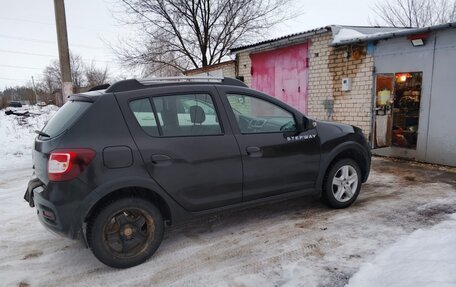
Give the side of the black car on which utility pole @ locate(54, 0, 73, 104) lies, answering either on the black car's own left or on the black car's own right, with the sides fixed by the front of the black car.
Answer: on the black car's own left

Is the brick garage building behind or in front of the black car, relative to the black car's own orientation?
in front

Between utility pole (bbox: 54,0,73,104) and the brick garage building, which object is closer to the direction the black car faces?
the brick garage building

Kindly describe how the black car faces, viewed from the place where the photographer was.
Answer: facing away from the viewer and to the right of the viewer
